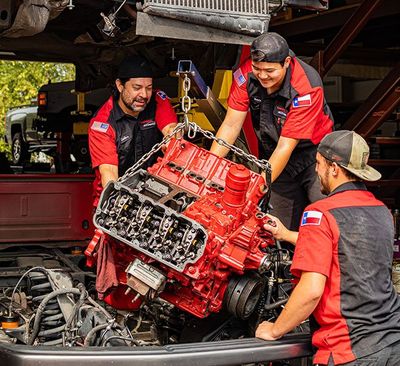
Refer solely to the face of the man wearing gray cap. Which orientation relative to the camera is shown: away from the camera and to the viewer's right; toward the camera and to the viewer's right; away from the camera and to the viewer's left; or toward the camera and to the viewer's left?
away from the camera and to the viewer's left

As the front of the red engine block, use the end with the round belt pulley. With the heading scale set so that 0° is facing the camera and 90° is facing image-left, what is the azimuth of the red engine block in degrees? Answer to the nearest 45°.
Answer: approximately 315°

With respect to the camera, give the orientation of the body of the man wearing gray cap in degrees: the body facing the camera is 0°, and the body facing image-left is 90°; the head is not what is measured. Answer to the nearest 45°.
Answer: approximately 135°

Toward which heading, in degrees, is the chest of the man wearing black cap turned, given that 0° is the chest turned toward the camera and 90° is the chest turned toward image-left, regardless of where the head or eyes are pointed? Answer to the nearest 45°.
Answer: approximately 45°

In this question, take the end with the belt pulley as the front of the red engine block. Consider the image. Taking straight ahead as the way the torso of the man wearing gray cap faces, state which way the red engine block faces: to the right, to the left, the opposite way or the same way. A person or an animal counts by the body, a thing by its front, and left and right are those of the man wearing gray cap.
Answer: the opposite way

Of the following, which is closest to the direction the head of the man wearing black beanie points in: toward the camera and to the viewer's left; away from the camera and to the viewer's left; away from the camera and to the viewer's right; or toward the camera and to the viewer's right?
toward the camera and to the viewer's right

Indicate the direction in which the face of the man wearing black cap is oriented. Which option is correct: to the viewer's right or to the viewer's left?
to the viewer's left
